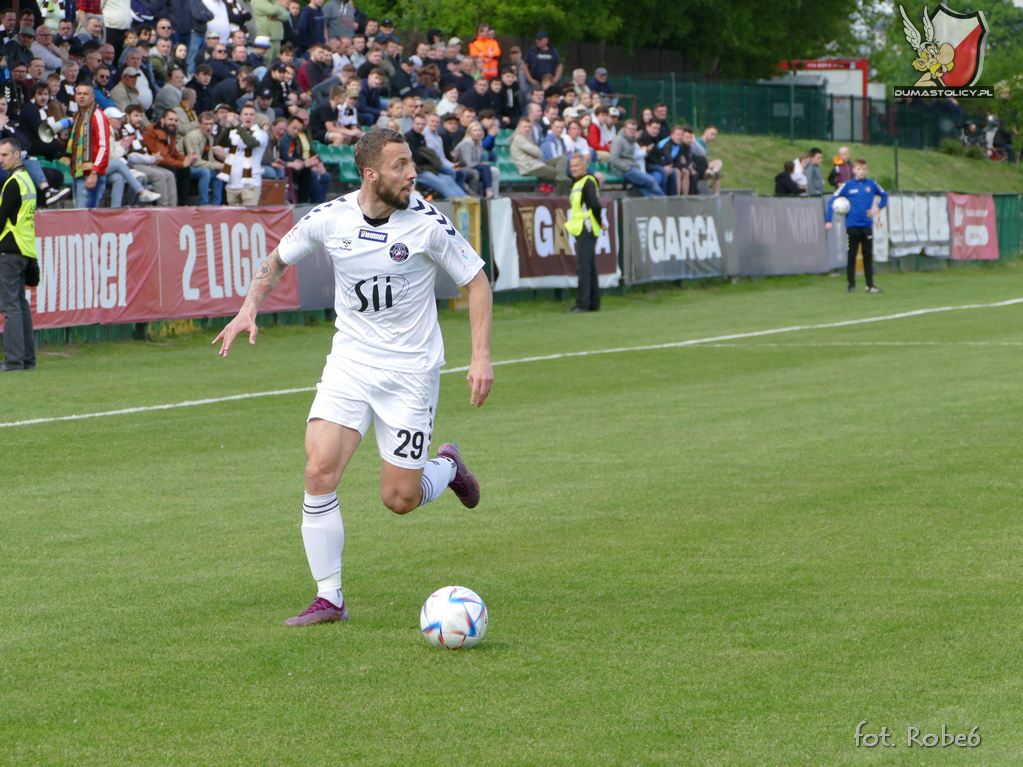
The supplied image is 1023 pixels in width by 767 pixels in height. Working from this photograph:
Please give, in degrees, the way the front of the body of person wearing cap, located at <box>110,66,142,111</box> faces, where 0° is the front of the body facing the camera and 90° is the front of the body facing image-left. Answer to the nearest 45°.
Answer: approximately 315°

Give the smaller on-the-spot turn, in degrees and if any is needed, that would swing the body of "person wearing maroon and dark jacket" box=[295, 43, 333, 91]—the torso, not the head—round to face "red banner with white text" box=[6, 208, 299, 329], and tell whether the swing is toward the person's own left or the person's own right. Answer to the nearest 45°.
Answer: approximately 45° to the person's own right

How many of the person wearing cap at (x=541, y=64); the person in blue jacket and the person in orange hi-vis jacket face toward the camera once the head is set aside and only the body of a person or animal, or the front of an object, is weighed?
3

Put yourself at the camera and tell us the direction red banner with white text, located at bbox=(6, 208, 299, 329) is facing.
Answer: facing the viewer and to the right of the viewer

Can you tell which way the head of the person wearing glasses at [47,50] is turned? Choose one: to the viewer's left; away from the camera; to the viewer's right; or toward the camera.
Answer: toward the camera

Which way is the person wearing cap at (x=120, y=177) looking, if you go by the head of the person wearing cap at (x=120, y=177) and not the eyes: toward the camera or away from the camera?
toward the camera

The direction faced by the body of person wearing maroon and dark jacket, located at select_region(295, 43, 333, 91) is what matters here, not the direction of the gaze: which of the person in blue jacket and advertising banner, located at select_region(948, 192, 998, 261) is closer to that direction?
the person in blue jacket

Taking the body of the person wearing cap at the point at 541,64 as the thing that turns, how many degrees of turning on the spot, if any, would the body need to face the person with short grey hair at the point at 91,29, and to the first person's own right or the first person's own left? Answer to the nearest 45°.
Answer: approximately 45° to the first person's own right

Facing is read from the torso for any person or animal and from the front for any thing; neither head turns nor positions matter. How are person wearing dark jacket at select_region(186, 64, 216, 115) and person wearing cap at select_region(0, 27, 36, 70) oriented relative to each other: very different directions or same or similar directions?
same or similar directions

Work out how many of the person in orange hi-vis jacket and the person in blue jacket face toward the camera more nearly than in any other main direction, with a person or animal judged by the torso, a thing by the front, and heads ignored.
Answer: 2

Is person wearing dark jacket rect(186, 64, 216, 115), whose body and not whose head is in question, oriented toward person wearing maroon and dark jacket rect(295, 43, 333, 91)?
no

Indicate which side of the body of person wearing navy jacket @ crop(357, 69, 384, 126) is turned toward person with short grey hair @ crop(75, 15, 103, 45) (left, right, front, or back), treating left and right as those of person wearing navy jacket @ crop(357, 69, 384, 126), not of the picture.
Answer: right

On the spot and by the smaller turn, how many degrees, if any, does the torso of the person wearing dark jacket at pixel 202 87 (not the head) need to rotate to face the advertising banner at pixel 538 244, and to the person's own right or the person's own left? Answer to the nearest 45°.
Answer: approximately 45° to the person's own left

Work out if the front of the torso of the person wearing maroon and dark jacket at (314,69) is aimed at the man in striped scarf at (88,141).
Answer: no

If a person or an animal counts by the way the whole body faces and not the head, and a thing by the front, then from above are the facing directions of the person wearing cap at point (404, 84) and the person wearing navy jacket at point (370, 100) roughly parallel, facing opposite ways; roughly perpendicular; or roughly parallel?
roughly parallel

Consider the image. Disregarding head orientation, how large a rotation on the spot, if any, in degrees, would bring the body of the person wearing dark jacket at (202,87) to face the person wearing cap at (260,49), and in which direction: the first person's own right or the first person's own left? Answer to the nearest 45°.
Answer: approximately 135° to the first person's own left

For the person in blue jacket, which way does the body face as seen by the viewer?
toward the camera

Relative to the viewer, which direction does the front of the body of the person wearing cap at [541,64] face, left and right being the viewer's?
facing the viewer
